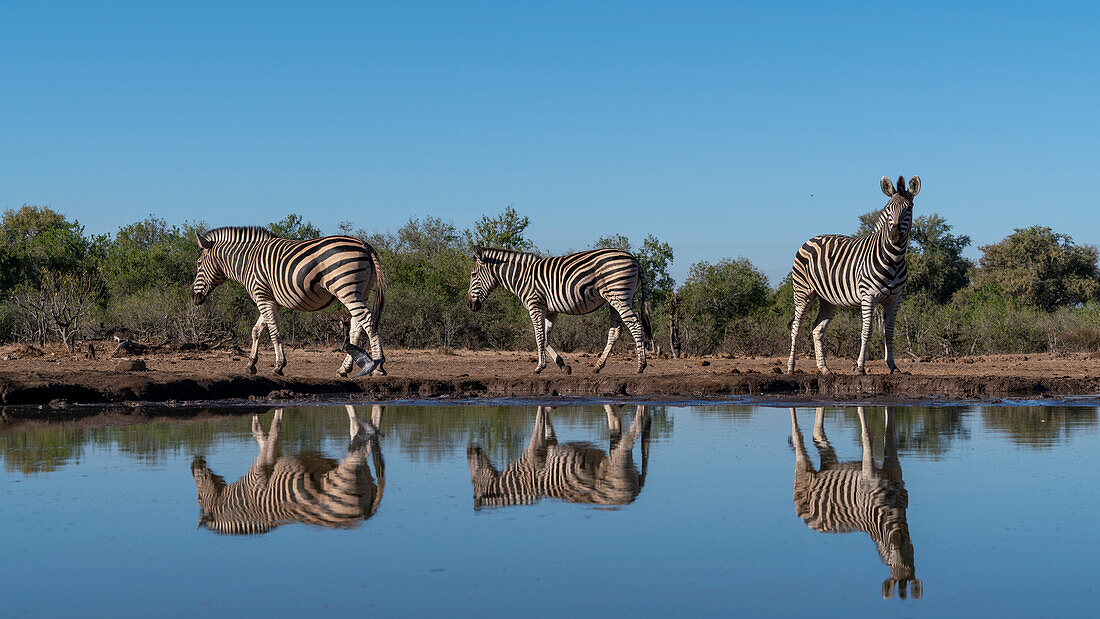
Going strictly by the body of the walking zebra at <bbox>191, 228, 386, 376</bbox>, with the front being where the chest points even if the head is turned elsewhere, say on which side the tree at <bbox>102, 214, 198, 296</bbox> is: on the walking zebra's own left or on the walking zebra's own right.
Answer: on the walking zebra's own right

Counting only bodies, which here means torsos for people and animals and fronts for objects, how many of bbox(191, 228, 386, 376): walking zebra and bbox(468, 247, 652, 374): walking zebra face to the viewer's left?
2

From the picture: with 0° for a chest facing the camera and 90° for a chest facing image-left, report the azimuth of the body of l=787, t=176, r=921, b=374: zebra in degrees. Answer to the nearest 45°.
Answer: approximately 315°

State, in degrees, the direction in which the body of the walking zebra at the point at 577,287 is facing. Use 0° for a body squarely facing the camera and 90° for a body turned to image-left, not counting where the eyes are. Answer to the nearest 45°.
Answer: approximately 90°

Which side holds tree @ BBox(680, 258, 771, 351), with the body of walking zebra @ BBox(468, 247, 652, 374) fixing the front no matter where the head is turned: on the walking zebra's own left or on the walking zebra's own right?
on the walking zebra's own right

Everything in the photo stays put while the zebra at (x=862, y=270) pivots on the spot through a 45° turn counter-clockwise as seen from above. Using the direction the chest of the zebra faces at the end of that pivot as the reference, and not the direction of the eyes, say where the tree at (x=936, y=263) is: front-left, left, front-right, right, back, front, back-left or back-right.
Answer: left

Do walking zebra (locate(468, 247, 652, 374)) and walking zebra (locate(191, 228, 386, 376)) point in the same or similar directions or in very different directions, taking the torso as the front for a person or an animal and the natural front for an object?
same or similar directions

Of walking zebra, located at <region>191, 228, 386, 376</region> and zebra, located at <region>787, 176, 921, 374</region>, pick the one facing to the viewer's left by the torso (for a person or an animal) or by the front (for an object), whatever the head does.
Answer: the walking zebra

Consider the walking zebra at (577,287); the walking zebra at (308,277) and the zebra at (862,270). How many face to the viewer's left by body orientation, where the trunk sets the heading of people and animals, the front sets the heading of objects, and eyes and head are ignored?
2

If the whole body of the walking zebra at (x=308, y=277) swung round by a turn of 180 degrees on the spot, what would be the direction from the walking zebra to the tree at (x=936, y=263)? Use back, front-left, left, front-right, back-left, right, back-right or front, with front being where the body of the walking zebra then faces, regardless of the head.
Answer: front-left

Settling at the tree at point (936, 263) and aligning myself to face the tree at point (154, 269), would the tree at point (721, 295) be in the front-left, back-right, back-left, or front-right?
front-left

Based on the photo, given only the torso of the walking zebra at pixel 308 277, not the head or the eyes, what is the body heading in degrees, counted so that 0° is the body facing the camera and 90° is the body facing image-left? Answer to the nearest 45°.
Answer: approximately 90°

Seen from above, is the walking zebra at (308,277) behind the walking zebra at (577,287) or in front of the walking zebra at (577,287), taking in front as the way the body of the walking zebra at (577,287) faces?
in front

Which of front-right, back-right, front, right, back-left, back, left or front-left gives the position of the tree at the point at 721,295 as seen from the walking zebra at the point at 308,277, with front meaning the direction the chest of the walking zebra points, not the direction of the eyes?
back-right

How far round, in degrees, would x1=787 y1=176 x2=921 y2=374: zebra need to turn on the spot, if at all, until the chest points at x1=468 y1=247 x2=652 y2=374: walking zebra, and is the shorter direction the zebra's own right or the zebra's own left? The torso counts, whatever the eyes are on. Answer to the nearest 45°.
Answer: approximately 135° to the zebra's own right
